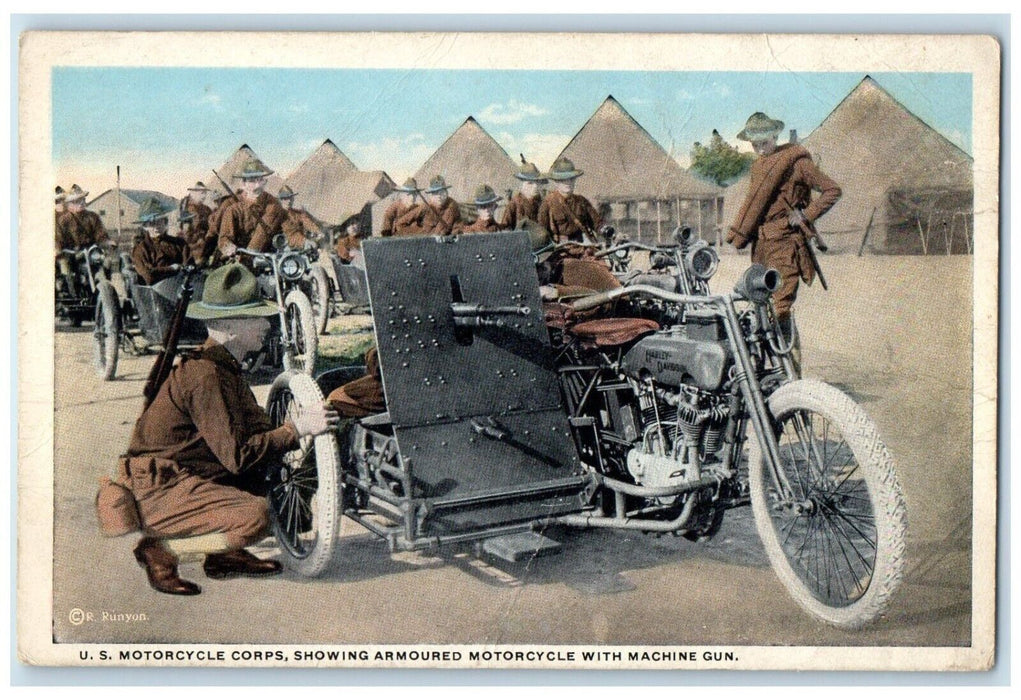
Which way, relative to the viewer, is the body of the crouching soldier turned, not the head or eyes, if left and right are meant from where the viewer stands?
facing to the right of the viewer

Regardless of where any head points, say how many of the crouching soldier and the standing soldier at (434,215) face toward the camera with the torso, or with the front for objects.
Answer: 1

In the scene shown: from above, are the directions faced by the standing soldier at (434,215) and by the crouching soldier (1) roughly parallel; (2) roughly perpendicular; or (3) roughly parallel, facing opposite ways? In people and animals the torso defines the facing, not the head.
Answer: roughly perpendicular
